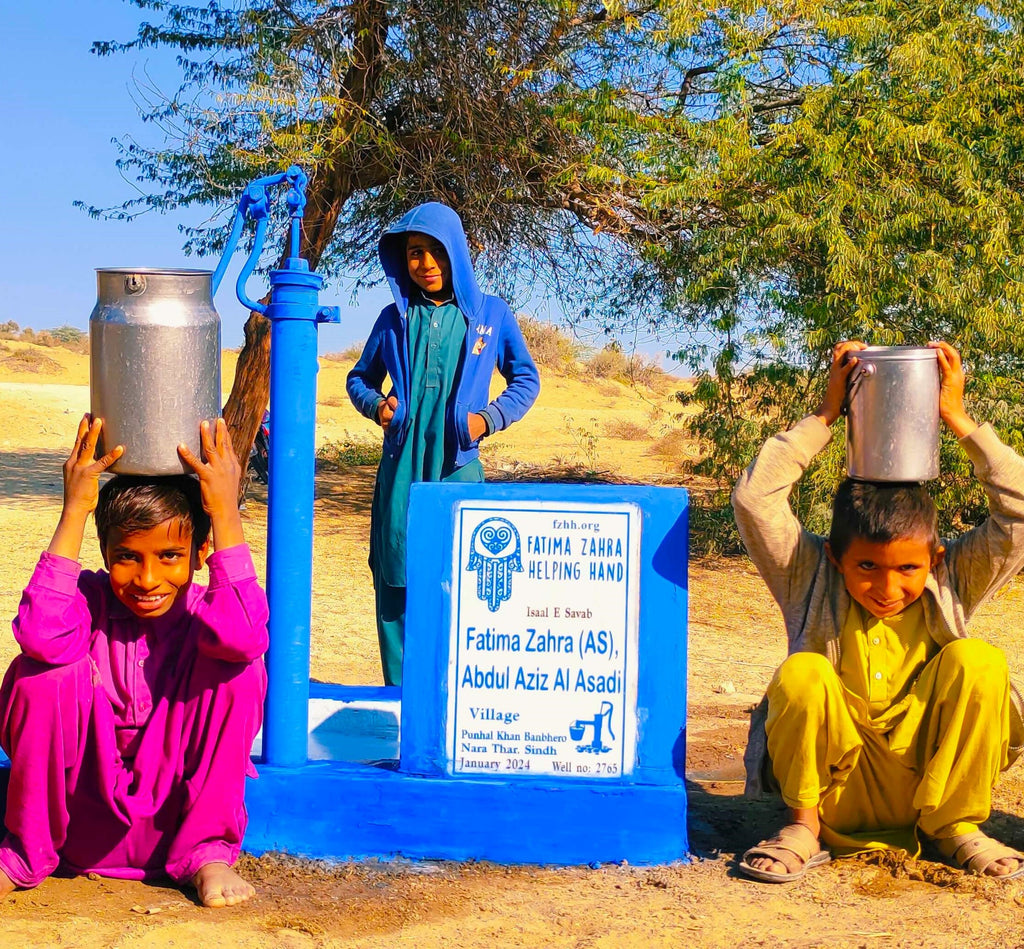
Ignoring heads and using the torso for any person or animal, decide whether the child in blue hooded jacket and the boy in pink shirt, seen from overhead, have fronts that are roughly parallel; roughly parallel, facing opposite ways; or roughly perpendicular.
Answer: roughly parallel

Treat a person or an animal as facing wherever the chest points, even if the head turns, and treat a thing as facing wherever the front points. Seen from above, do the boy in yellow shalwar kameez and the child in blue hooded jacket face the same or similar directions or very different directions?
same or similar directions

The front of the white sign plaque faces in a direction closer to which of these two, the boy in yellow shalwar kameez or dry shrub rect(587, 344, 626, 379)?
the boy in yellow shalwar kameez

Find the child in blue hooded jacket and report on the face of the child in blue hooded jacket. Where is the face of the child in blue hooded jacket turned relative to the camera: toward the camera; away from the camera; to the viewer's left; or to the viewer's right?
toward the camera

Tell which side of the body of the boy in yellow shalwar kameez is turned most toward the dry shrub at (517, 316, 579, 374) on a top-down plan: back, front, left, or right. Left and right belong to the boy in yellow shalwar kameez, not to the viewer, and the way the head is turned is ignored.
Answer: back

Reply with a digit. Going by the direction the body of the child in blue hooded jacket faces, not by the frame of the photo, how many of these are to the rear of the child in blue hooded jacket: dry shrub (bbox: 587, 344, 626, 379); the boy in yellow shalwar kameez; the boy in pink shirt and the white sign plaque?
1

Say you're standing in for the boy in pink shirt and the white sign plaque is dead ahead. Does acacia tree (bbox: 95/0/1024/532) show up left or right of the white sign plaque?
left

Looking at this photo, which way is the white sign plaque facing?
toward the camera

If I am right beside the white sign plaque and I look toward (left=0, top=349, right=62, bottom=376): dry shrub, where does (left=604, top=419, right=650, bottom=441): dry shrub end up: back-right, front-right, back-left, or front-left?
front-right

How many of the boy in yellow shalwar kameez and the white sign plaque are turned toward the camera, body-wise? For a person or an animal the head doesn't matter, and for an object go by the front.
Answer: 2

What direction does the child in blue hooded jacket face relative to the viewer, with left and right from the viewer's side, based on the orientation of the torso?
facing the viewer

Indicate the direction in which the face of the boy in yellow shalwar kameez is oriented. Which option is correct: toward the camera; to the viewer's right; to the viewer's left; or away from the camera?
toward the camera

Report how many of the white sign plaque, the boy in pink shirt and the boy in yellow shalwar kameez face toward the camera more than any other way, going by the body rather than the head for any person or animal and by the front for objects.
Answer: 3

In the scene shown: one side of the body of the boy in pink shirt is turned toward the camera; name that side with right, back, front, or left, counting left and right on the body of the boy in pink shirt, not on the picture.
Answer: front
